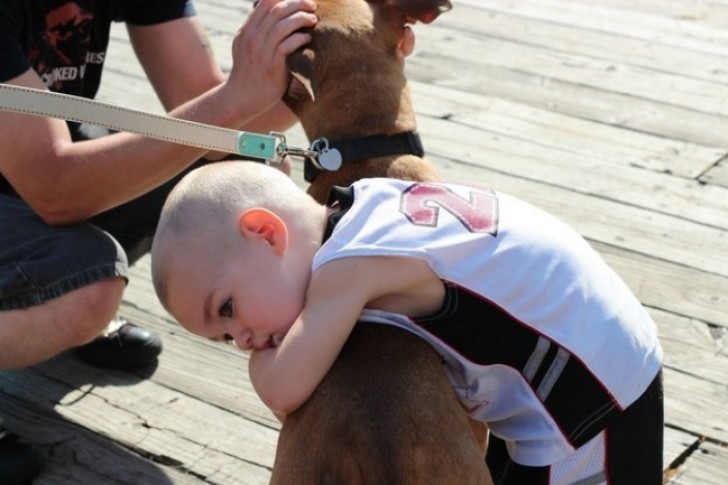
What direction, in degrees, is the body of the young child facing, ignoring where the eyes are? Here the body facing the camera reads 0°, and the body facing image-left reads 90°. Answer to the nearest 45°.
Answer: approximately 90°
